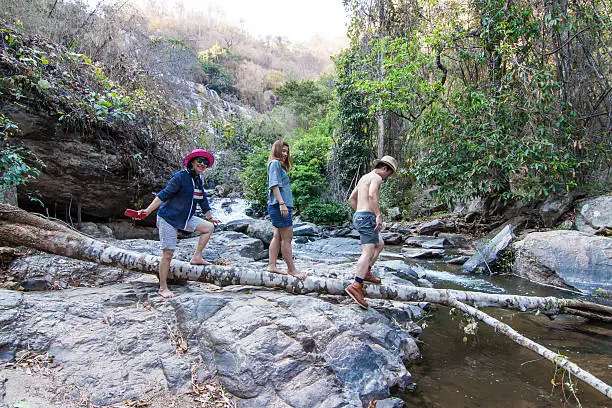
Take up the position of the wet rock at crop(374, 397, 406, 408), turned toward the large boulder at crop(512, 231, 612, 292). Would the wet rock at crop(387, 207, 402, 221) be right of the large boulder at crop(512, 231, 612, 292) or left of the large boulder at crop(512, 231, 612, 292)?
left

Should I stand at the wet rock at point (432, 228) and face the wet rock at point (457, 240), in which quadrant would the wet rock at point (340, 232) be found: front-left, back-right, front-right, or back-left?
back-right

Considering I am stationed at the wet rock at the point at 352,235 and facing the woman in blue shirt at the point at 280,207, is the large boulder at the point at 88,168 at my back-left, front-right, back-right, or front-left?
front-right

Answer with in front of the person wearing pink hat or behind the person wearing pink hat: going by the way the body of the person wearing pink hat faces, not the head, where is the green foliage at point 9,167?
behind

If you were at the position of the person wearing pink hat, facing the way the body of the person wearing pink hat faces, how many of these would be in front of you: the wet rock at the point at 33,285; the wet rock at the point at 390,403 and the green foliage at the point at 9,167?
1

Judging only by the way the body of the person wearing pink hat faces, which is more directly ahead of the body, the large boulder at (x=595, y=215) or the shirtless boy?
the shirtless boy

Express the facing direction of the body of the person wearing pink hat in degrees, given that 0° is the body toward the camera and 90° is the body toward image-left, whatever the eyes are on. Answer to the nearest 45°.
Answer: approximately 315°

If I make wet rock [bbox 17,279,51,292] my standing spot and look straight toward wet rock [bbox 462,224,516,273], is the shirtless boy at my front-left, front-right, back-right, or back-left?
front-right

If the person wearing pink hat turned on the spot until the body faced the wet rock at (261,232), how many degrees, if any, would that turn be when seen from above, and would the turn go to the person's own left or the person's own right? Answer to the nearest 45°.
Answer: approximately 135° to the person's own left

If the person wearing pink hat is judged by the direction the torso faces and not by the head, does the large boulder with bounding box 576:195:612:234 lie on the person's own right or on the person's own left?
on the person's own left
